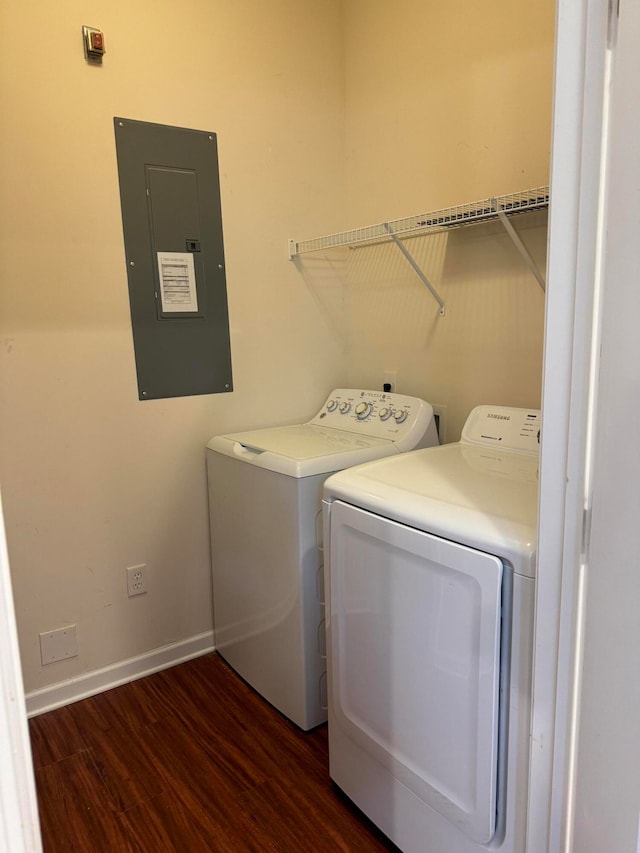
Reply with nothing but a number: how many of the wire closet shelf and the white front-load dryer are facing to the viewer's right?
0

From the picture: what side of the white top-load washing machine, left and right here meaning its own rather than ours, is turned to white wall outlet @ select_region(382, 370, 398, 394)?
back

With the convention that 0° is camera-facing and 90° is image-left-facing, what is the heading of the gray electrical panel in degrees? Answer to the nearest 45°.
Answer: approximately 315°

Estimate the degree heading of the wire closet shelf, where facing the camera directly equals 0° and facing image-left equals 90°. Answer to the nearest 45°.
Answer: approximately 45°

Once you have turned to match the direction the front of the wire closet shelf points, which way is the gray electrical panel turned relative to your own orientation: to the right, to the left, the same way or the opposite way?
to the left

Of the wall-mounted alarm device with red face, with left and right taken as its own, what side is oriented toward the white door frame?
front

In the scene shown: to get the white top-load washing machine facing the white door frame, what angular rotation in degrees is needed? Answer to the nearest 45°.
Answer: approximately 90° to its left

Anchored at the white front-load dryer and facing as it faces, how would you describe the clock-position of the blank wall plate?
The blank wall plate is roughly at 2 o'clock from the white front-load dryer.

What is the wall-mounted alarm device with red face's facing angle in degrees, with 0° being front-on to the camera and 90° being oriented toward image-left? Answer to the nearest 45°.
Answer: approximately 315°

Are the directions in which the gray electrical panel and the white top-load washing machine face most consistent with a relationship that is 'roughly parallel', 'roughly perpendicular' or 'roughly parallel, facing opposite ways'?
roughly perpendicular

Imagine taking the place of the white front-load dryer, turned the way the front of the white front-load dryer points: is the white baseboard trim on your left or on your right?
on your right

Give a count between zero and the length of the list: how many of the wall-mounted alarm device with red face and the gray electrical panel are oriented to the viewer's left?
0
